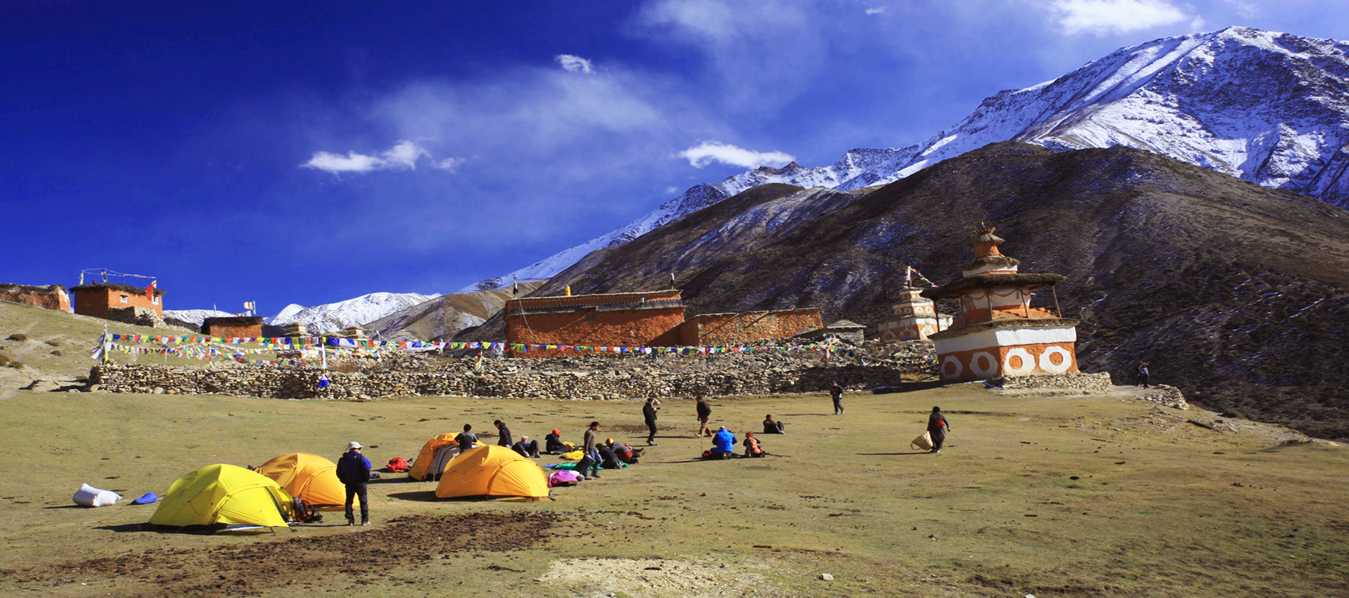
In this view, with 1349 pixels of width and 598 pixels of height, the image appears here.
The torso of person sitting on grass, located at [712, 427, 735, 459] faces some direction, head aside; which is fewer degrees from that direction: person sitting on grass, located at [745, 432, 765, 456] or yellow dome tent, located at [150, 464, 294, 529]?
the person sitting on grass

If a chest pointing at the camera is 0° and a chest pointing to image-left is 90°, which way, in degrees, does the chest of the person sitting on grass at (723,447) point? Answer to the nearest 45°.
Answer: approximately 180°

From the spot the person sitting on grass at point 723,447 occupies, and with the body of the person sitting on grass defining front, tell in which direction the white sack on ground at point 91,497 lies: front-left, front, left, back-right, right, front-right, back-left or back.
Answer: back-left

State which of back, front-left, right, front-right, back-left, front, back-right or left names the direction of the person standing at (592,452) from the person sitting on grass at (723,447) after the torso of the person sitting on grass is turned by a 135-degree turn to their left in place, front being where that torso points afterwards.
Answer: front

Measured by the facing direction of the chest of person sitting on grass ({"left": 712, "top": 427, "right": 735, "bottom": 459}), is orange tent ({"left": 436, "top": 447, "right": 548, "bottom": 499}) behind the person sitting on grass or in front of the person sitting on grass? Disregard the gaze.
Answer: behind

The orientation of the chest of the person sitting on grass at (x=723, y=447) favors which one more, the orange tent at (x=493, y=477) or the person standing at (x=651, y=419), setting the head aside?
the person standing

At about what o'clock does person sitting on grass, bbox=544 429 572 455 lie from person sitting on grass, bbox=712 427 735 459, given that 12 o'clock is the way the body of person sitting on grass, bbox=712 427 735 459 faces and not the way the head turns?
person sitting on grass, bbox=544 429 572 455 is roughly at 9 o'clock from person sitting on grass, bbox=712 427 735 459.

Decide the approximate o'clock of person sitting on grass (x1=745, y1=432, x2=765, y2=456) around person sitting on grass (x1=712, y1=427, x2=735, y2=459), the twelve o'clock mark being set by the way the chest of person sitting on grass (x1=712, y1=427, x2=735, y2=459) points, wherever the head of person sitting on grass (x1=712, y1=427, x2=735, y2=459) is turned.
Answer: person sitting on grass (x1=745, y1=432, x2=765, y2=456) is roughly at 3 o'clock from person sitting on grass (x1=712, y1=427, x2=735, y2=459).

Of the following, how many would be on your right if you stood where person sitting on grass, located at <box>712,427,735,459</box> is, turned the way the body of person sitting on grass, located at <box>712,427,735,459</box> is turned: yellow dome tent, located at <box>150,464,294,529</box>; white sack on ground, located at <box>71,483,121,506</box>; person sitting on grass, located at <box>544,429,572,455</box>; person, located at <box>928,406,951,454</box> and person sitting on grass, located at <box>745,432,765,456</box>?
2

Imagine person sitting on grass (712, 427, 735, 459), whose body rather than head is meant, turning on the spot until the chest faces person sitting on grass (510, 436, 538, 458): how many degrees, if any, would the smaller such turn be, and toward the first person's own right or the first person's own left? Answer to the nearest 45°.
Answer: approximately 90° to the first person's own left

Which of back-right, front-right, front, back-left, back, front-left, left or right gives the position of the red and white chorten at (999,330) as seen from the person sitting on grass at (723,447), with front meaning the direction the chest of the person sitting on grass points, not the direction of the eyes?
front-right

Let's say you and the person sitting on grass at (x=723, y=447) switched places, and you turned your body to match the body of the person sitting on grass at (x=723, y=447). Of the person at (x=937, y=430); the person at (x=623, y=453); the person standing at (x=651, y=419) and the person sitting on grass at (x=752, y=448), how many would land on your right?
2

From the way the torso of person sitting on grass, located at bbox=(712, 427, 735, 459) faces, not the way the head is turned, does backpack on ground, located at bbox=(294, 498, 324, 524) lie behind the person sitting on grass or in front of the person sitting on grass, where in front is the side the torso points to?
behind

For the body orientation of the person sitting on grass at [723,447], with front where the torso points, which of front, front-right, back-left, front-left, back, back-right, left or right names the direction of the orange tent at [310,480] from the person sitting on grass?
back-left
